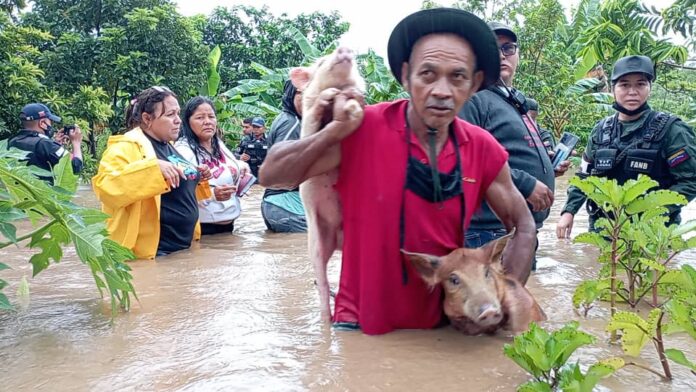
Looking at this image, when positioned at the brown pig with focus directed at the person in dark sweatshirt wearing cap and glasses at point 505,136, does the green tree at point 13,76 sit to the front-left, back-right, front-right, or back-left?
front-left

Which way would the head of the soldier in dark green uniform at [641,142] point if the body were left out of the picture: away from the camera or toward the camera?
toward the camera

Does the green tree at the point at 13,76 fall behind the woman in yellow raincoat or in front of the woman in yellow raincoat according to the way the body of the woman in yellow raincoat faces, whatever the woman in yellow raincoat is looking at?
behind

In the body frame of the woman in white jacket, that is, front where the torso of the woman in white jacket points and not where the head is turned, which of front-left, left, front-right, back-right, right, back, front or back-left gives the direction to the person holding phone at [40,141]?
back

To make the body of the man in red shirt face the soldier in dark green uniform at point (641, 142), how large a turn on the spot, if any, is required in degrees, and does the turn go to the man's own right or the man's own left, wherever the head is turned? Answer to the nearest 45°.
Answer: approximately 135° to the man's own left

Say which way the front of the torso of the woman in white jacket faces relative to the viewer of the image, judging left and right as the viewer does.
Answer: facing the viewer and to the right of the viewer

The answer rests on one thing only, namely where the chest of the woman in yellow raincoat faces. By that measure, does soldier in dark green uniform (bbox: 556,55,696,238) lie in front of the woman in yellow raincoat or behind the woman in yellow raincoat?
in front

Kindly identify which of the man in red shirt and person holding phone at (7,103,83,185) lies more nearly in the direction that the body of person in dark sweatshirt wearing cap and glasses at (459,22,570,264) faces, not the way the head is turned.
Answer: the man in red shirt

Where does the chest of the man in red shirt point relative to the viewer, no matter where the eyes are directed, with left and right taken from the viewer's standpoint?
facing the viewer

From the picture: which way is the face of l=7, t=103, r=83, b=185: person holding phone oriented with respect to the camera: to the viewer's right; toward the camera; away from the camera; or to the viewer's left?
to the viewer's right

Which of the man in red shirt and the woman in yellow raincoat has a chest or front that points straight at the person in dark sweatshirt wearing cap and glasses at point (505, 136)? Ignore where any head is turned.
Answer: the woman in yellow raincoat

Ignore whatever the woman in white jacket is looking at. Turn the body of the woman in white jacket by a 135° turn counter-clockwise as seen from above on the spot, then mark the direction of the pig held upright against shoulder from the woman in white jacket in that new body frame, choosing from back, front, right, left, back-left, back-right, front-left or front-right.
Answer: back

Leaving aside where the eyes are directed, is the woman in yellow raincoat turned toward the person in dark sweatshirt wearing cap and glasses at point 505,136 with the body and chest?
yes

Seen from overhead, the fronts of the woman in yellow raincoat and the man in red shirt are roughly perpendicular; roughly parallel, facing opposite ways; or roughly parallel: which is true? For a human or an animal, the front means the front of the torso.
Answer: roughly perpendicular

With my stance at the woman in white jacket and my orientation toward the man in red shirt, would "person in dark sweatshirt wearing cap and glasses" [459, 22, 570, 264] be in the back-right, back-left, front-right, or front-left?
front-left
